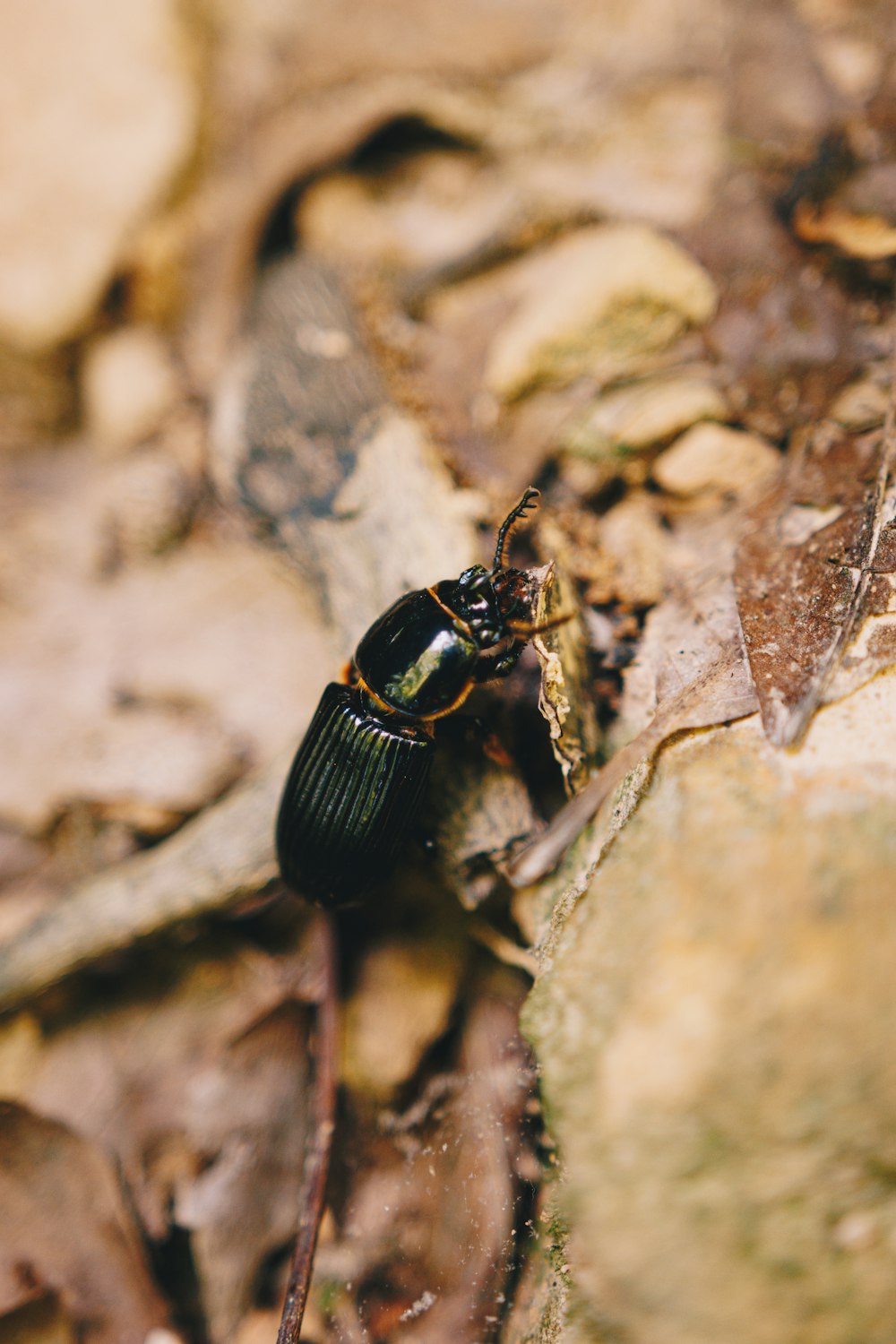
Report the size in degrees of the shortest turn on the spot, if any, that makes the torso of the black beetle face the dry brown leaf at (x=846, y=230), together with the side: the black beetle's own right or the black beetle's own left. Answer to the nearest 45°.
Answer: approximately 45° to the black beetle's own right

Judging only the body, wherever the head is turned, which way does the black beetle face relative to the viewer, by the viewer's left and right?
facing away from the viewer and to the right of the viewer
